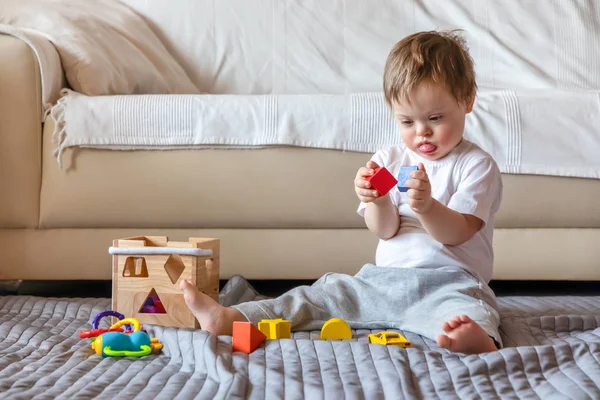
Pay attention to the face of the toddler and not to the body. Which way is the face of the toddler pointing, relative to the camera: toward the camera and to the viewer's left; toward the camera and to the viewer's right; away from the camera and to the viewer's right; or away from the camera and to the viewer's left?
toward the camera and to the viewer's left

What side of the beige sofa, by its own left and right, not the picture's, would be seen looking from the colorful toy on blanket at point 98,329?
front

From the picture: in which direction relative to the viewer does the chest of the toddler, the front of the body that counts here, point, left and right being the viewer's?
facing the viewer and to the left of the viewer

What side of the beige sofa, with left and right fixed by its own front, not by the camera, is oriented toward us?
front

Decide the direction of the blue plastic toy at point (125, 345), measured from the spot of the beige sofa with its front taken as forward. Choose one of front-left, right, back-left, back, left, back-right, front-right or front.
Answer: front

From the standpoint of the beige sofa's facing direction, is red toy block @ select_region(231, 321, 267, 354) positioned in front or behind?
in front

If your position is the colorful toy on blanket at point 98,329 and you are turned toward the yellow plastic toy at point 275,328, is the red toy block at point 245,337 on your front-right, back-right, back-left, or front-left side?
front-right

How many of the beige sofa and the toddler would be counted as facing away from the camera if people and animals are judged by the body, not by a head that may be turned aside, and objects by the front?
0

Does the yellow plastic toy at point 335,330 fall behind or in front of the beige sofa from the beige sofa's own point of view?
in front

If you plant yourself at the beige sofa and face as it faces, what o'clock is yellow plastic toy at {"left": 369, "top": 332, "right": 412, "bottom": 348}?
The yellow plastic toy is roughly at 11 o'clock from the beige sofa.

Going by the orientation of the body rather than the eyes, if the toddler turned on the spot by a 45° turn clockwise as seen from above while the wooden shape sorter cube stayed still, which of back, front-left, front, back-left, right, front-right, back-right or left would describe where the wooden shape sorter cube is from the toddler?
front
